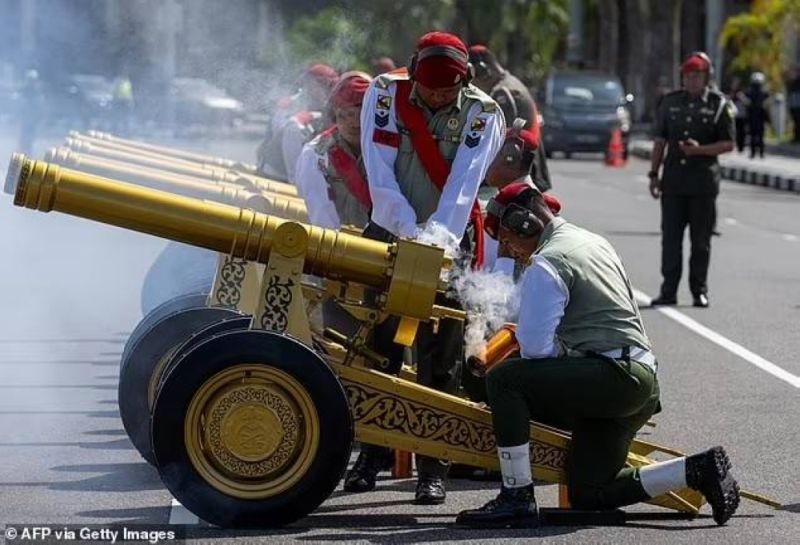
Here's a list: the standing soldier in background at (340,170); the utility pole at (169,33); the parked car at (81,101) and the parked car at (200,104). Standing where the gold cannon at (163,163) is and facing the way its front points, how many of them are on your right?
3

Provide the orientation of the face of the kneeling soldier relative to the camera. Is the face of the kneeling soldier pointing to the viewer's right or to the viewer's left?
to the viewer's left

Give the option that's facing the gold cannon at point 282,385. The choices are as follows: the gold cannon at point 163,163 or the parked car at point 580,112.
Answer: the parked car

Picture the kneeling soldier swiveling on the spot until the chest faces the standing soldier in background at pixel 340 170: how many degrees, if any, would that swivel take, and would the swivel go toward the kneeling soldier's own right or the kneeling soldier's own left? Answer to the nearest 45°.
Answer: approximately 45° to the kneeling soldier's own right

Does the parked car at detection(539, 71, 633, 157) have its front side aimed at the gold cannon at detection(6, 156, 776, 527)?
yes

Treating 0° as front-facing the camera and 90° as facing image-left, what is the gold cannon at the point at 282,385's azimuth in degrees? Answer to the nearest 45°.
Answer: approximately 90°

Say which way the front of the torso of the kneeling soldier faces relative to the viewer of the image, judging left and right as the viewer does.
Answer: facing to the left of the viewer

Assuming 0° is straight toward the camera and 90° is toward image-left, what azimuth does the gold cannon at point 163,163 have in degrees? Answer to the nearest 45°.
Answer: approximately 90°

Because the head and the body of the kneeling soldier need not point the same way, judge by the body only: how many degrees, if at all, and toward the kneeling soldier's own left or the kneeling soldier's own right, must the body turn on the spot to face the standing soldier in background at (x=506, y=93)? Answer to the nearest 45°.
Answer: approximately 90° to the kneeling soldier's own right

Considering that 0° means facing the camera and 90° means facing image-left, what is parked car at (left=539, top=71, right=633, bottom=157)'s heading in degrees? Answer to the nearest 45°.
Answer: approximately 0°

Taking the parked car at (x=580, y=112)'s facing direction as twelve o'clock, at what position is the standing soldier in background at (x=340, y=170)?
The standing soldier in background is roughly at 12 o'clock from the parked car.

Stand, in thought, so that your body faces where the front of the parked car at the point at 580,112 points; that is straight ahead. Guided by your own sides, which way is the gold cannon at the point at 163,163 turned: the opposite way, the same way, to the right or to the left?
to the right

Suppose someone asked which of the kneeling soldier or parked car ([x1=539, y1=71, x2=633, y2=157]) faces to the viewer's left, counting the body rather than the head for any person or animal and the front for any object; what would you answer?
the kneeling soldier
